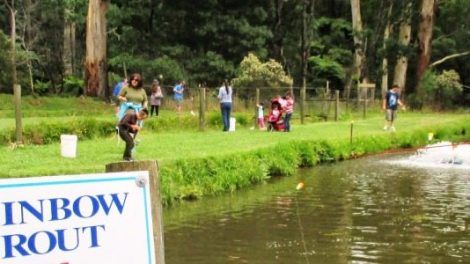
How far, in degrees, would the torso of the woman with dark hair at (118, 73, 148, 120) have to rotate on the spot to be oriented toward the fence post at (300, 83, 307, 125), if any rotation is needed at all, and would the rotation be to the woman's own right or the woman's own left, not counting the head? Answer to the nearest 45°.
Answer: approximately 135° to the woman's own left

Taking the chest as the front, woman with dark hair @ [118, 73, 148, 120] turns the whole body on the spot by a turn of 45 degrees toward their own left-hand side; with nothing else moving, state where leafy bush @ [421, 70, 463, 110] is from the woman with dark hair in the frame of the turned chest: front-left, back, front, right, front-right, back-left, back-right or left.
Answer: left

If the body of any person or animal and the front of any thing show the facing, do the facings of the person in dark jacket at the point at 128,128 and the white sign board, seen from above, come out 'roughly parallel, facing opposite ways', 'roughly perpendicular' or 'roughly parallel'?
roughly perpendicular

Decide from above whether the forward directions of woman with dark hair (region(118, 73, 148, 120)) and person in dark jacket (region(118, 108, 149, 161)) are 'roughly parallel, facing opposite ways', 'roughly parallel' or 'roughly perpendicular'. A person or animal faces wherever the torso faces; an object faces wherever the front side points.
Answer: roughly perpendicular
